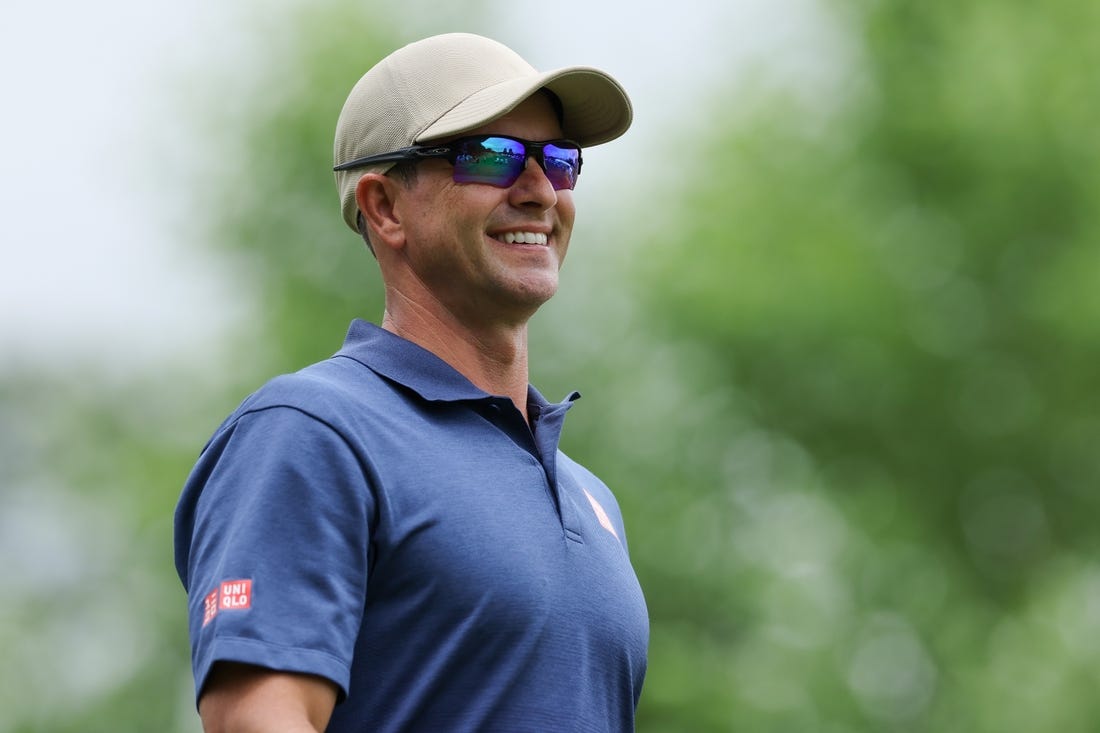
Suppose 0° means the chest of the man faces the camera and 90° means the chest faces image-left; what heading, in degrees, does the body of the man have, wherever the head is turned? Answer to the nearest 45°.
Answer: approximately 315°
